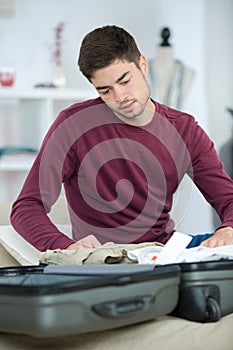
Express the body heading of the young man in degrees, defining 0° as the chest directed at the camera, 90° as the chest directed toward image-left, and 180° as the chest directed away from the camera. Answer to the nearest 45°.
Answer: approximately 0°

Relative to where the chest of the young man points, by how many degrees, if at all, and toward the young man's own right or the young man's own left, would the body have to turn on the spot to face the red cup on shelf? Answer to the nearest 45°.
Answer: approximately 180°

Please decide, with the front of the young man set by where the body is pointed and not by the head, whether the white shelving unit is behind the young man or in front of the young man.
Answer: behind

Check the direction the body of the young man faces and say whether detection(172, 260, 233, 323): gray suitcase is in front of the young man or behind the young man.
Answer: in front

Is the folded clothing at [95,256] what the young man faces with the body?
yes

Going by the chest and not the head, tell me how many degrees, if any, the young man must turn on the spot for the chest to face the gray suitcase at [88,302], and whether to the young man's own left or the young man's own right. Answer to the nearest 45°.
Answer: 0° — they already face it
